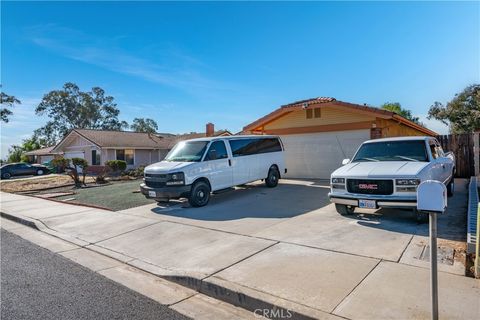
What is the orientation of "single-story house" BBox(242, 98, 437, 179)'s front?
toward the camera

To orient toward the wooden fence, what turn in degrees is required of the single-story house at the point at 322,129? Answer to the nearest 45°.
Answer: approximately 90° to its left

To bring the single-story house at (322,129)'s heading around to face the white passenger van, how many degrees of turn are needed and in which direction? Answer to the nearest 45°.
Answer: approximately 45° to its right

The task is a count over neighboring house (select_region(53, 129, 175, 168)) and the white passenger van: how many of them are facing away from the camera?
0

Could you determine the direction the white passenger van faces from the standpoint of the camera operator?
facing the viewer and to the left of the viewer

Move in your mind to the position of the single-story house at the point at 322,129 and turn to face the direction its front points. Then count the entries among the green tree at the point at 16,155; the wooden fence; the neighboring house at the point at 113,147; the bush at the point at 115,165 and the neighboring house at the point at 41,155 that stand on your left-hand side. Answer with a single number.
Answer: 1

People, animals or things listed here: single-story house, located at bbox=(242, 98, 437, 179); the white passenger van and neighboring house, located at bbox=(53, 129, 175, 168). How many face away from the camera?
0

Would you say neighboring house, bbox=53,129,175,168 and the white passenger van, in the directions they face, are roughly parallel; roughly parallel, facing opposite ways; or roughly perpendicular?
roughly parallel

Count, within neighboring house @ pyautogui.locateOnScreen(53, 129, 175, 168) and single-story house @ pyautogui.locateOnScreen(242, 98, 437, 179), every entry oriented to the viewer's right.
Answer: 0

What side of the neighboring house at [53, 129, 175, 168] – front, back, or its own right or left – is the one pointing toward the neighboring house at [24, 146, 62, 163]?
right

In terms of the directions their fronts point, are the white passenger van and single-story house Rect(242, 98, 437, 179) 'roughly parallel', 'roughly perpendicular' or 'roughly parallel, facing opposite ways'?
roughly parallel

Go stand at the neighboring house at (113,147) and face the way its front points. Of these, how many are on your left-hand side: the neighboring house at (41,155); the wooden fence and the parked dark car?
1

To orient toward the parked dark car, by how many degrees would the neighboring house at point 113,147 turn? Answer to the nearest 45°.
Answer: approximately 90° to its right

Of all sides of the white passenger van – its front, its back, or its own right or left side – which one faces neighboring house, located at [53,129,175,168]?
right
